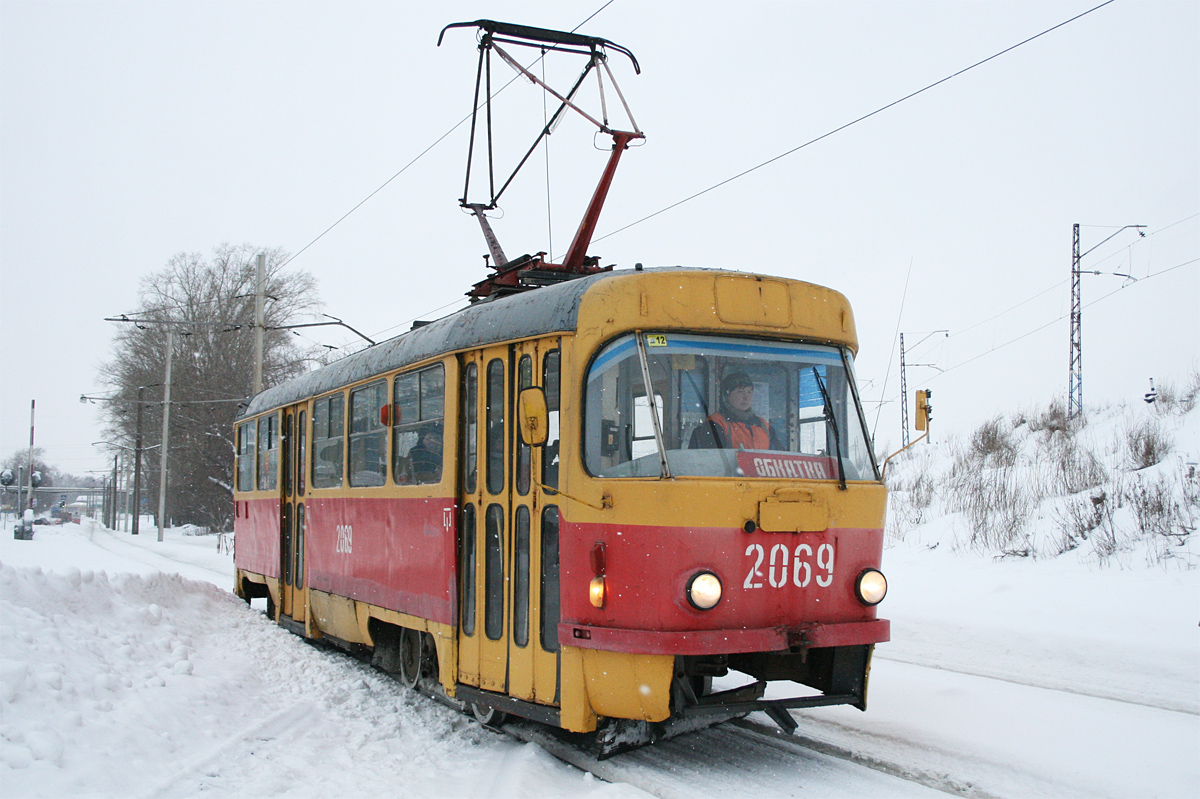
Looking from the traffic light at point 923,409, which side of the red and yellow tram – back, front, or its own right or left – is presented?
left

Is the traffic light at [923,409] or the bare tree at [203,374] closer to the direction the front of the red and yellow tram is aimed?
the traffic light

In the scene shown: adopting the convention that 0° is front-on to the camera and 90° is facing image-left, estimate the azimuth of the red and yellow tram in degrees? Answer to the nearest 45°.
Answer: approximately 315°

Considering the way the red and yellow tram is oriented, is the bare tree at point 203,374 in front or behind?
behind

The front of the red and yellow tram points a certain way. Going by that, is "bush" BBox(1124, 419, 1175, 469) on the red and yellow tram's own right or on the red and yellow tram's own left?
on the red and yellow tram's own left
